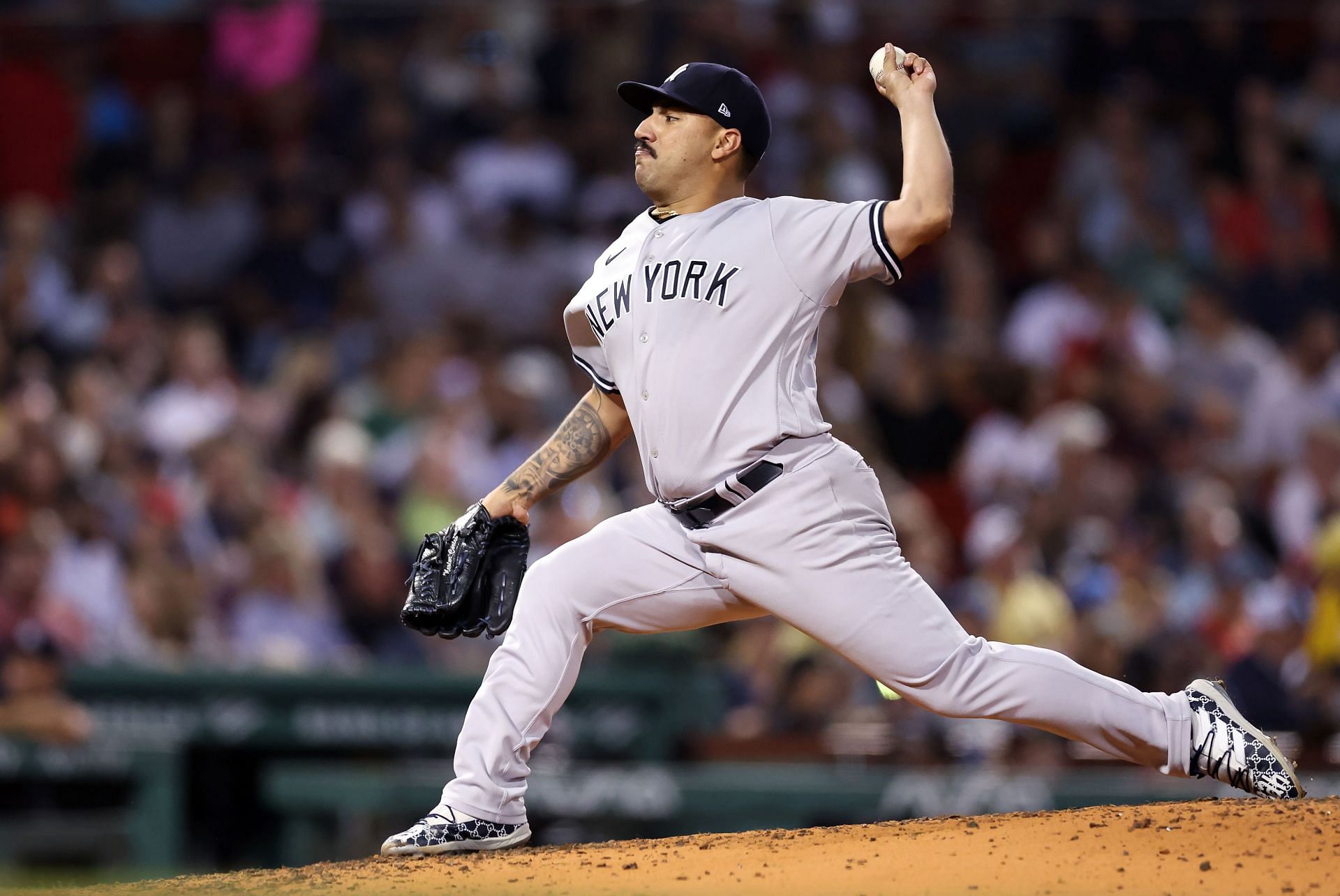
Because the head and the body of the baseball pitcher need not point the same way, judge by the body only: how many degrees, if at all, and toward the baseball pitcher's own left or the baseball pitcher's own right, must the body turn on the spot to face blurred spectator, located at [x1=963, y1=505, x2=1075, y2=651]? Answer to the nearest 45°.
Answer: approximately 135° to the baseball pitcher's own right

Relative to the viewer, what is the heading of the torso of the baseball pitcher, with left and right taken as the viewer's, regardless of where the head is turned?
facing the viewer and to the left of the viewer

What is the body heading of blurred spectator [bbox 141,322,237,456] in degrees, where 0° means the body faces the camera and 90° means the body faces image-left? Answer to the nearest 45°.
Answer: approximately 0°

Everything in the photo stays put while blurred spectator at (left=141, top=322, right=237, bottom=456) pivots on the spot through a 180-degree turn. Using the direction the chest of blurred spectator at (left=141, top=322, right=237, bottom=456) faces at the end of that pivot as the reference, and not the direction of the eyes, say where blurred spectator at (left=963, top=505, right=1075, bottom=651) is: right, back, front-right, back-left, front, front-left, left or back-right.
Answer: back-right

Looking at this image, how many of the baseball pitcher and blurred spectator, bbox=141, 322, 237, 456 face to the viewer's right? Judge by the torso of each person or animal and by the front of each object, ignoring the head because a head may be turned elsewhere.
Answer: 0

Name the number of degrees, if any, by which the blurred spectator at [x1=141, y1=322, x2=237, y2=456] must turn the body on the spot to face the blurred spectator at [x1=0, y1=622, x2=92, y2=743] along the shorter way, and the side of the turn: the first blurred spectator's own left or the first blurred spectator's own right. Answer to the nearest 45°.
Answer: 0° — they already face them
